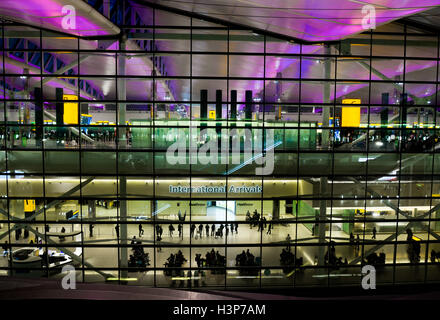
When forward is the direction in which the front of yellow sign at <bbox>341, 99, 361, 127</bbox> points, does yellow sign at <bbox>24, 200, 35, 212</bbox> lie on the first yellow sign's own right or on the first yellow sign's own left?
on the first yellow sign's own right

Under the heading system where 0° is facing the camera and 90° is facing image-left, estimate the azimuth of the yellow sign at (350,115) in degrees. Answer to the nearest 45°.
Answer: approximately 0°

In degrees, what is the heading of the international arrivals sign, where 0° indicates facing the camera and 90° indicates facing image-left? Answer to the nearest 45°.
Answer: approximately 0°

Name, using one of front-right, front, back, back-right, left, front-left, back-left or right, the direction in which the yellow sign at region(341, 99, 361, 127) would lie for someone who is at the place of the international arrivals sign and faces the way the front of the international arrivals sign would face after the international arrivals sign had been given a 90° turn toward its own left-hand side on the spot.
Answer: front

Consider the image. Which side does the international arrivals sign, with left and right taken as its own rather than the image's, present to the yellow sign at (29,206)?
right

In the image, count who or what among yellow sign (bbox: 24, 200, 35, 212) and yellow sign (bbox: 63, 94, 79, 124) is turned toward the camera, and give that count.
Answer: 2
